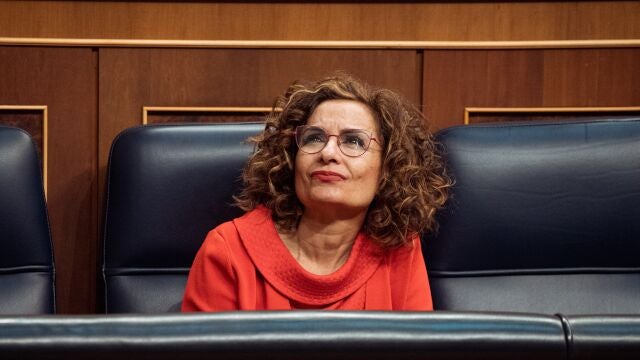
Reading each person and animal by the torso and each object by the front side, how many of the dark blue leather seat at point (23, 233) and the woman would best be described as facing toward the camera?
2

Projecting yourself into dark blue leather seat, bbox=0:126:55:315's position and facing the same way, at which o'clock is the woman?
The woman is roughly at 10 o'clock from the dark blue leather seat.

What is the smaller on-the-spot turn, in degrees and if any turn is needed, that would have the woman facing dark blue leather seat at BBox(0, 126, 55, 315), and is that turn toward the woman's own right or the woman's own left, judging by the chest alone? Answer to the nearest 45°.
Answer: approximately 90° to the woman's own right

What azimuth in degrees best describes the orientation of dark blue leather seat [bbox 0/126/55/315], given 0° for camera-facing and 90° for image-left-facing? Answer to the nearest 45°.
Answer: approximately 0°

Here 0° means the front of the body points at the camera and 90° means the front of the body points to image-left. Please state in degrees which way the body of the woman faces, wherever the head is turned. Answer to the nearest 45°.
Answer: approximately 0°
